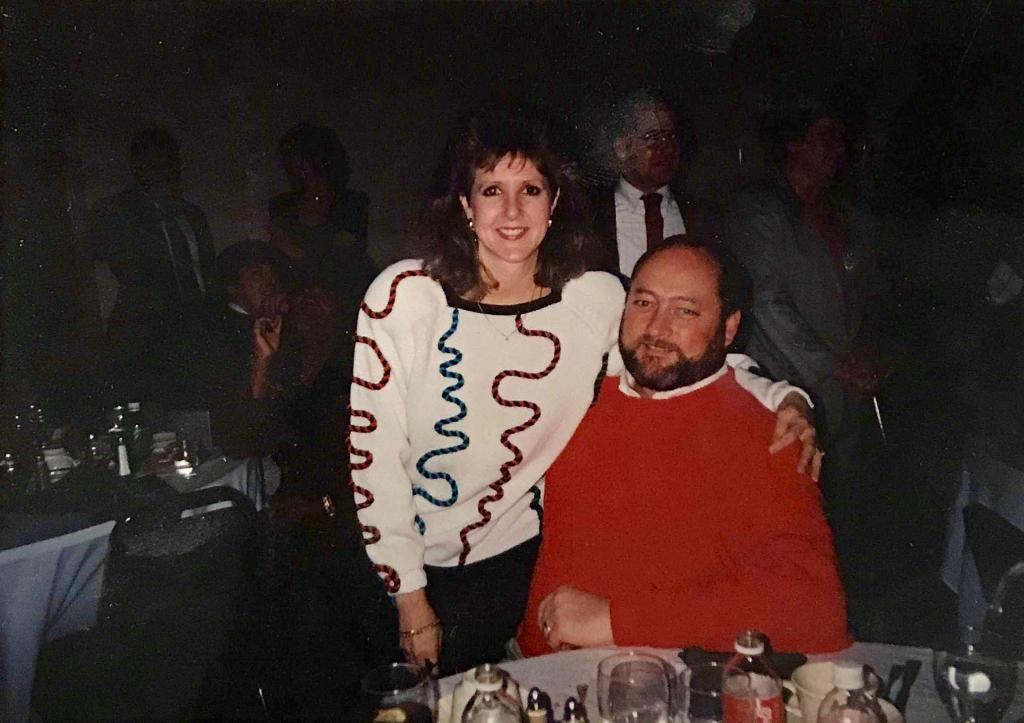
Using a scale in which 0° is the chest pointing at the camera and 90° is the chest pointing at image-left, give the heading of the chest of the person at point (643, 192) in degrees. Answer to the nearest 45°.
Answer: approximately 315°

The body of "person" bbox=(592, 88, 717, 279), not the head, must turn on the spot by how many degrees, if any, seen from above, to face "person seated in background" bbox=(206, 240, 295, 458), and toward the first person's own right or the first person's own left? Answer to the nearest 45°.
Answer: approximately 135° to the first person's own right

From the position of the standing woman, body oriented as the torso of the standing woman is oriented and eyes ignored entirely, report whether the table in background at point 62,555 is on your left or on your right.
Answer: on your right

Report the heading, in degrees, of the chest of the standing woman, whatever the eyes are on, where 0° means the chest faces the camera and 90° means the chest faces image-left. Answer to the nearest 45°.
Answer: approximately 0°
